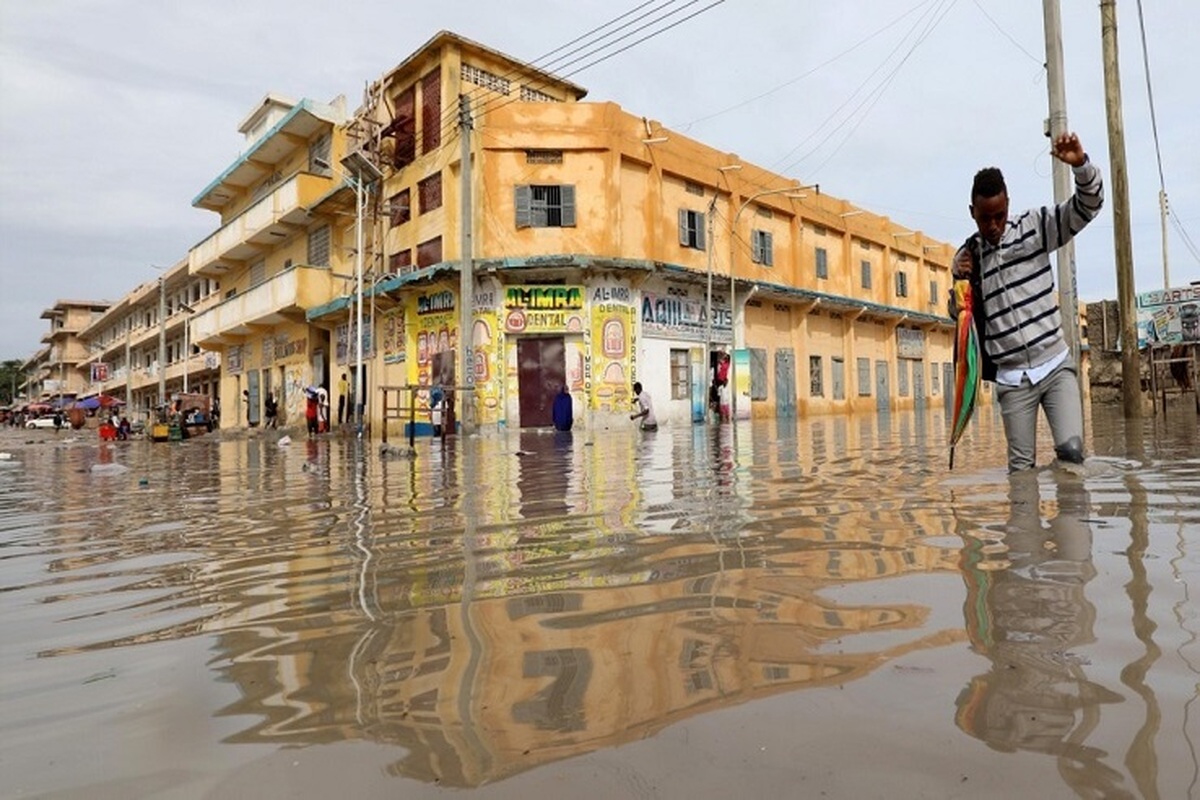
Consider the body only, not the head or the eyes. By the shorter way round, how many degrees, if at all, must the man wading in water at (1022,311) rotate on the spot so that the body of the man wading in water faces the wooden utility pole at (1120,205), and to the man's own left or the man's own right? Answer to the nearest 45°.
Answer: approximately 180°

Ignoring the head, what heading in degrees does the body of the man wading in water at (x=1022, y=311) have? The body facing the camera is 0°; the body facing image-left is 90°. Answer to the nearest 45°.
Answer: approximately 0°

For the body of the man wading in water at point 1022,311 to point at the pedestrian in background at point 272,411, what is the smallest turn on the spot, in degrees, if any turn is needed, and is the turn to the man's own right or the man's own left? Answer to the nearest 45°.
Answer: approximately 135° to the man's own right

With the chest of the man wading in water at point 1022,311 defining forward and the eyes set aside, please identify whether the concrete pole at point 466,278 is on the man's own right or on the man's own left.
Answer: on the man's own right

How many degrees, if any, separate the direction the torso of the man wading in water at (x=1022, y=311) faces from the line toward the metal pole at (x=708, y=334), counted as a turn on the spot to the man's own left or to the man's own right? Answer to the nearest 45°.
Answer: approximately 135° to the man's own right

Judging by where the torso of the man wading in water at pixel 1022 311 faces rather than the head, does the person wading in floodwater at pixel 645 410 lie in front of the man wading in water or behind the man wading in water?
behind

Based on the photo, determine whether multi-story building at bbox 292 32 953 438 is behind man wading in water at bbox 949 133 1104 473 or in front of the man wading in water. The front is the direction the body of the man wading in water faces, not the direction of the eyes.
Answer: behind

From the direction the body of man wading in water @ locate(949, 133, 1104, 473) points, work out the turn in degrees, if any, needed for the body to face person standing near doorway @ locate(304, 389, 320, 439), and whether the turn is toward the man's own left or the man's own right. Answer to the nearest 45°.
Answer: approximately 135° to the man's own right

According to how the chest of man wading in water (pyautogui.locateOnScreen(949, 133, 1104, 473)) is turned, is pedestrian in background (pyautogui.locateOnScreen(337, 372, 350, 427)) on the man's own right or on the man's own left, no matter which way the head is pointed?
on the man's own right

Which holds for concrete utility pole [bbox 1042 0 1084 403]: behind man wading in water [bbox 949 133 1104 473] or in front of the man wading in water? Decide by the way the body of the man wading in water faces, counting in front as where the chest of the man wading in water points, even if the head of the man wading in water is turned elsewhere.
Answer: behind
